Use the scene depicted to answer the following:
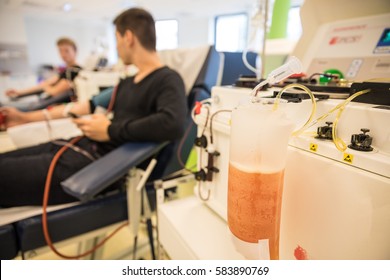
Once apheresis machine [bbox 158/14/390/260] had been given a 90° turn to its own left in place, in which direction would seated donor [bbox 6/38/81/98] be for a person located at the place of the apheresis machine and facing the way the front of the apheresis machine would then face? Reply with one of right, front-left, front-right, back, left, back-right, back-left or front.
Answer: back

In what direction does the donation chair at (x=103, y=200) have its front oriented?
to the viewer's left

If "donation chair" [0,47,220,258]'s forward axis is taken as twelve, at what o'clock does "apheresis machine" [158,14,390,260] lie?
The apheresis machine is roughly at 8 o'clock from the donation chair.

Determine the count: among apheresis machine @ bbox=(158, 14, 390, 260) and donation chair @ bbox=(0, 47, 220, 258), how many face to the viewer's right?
0

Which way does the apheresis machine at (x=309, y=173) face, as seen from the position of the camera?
facing the viewer and to the left of the viewer

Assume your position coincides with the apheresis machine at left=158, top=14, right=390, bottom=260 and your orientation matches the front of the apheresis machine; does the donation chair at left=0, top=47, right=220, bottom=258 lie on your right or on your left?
on your right

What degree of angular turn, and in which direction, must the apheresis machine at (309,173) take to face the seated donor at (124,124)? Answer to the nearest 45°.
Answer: approximately 90° to its right

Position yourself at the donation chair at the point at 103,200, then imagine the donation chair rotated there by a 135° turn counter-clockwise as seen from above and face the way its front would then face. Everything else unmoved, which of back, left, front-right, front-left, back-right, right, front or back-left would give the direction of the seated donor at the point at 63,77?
back-left
